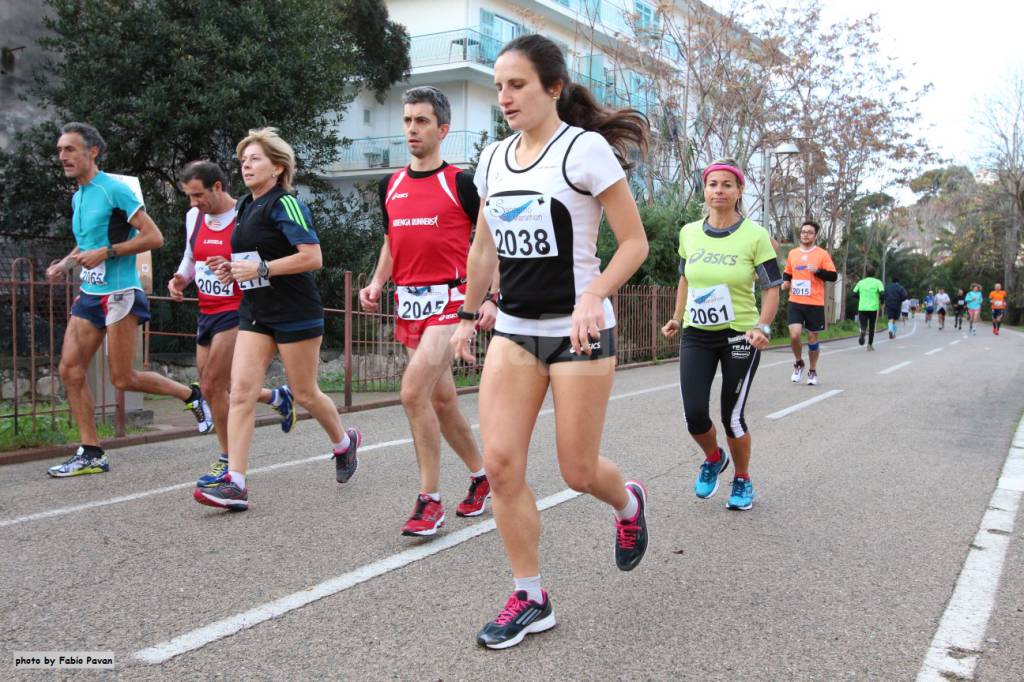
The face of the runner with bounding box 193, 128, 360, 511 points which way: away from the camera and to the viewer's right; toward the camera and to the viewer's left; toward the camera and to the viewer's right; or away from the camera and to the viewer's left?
toward the camera and to the viewer's left

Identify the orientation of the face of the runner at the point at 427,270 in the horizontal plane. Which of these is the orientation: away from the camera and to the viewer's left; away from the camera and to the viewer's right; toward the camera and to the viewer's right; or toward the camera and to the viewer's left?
toward the camera and to the viewer's left

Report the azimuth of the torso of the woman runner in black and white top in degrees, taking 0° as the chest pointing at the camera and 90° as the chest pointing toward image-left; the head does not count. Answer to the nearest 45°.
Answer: approximately 45°

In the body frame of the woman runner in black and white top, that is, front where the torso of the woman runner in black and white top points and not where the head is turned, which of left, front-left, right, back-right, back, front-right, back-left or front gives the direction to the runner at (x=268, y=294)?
right

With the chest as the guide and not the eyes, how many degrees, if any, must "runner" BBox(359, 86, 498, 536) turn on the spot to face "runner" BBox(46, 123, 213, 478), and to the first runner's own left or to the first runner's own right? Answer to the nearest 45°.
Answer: approximately 90° to the first runner's own right

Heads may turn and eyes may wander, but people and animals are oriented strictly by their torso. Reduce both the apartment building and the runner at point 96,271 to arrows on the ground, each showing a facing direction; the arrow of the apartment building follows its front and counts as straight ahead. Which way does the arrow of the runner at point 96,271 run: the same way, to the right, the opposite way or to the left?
to the right

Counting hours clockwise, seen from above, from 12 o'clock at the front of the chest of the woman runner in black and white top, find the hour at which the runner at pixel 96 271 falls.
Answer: The runner is roughly at 3 o'clock from the woman runner in black and white top.

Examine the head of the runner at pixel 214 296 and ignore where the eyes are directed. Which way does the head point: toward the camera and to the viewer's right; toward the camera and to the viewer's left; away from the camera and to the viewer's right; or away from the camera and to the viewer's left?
toward the camera and to the viewer's left

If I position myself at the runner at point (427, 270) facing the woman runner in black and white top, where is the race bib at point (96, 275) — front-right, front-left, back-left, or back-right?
back-right

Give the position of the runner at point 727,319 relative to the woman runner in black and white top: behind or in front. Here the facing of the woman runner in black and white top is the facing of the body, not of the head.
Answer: behind
